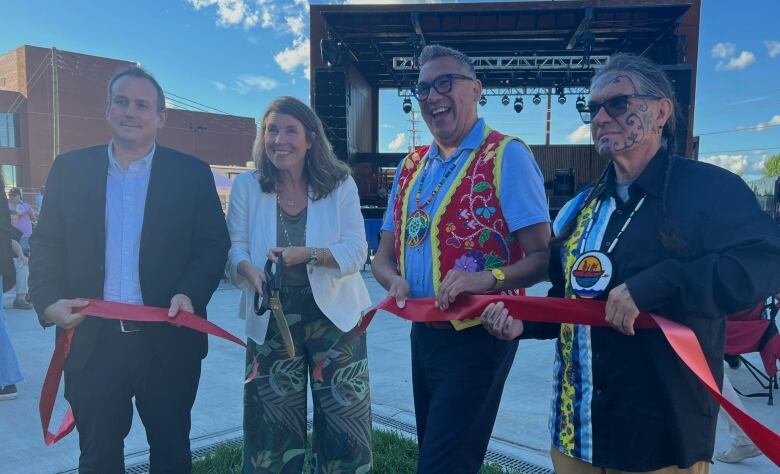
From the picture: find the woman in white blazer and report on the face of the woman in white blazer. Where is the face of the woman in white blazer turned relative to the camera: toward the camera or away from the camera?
toward the camera

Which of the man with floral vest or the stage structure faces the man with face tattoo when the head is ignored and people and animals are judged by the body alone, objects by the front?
the stage structure

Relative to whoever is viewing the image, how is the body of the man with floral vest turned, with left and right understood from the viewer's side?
facing the viewer and to the left of the viewer

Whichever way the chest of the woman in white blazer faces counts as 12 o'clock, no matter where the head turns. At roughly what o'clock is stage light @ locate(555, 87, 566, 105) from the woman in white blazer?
The stage light is roughly at 7 o'clock from the woman in white blazer.

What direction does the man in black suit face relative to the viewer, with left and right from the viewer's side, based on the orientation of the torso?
facing the viewer

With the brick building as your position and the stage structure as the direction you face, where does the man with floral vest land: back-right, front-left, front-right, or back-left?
front-right

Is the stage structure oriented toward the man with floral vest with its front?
yes

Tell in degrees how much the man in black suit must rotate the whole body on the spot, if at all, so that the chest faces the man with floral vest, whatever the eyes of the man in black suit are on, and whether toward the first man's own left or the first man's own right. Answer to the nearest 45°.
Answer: approximately 45° to the first man's own left

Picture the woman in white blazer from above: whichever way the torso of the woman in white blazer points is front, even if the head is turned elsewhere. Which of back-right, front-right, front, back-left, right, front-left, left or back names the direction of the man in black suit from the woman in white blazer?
right

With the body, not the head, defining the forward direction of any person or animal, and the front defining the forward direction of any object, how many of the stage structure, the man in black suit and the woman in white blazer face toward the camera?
3

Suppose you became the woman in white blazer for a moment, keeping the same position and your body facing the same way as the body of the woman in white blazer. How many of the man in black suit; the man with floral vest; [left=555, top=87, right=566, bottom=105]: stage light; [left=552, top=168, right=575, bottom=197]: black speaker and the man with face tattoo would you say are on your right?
1

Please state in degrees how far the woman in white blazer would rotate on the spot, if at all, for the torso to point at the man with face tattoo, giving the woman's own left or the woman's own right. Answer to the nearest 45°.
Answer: approximately 45° to the woman's own left

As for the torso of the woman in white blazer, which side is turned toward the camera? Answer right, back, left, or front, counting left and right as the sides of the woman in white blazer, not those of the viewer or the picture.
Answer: front
